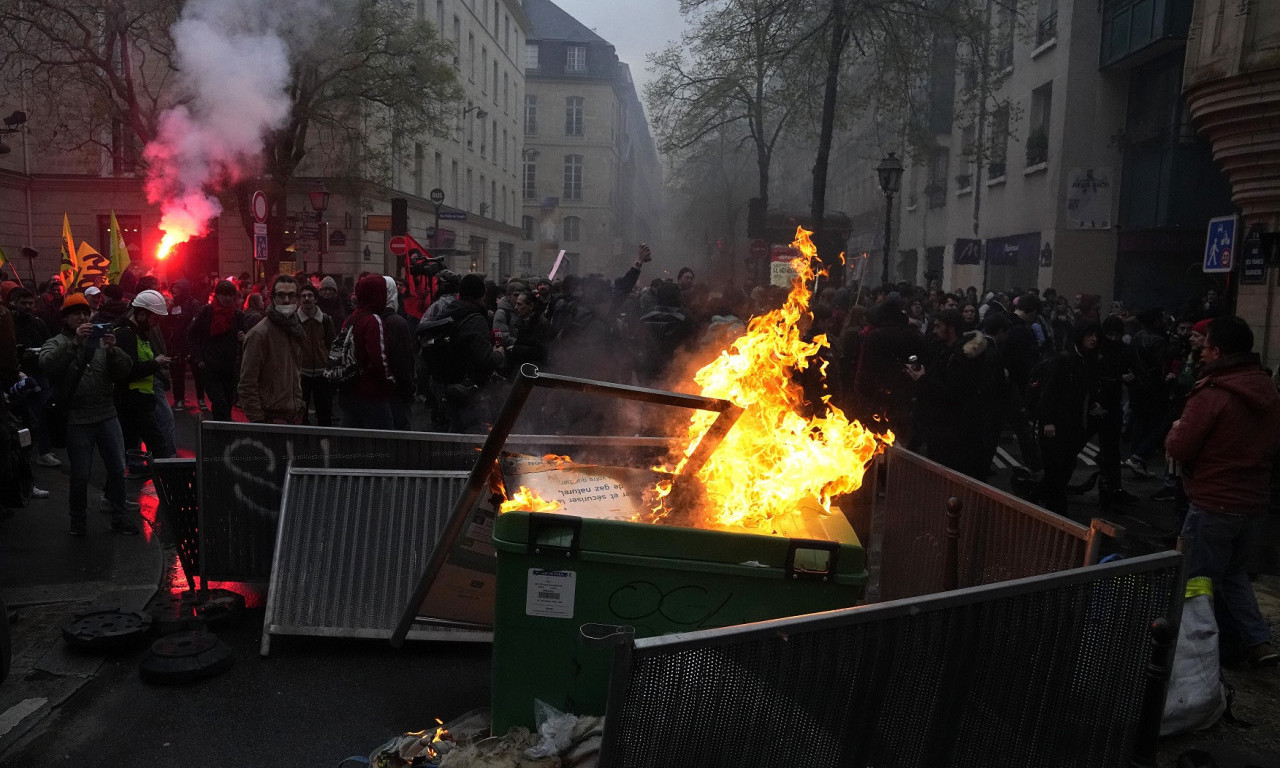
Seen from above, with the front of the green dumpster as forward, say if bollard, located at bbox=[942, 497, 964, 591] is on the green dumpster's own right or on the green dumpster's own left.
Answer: on the green dumpster's own left

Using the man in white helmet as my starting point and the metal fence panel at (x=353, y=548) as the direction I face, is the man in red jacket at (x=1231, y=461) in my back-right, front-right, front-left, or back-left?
front-left

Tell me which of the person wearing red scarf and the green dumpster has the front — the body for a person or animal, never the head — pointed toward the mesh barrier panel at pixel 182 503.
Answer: the person wearing red scarf

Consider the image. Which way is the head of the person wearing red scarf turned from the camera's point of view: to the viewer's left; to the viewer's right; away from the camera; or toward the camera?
toward the camera

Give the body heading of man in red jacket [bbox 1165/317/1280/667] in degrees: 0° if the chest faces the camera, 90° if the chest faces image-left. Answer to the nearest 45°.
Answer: approximately 135°

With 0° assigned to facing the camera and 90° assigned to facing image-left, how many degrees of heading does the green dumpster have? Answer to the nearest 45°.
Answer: approximately 0°

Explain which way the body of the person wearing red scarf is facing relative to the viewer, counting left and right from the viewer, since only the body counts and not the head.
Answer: facing the viewer

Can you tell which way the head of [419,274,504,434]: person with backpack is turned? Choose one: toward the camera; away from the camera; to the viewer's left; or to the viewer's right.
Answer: away from the camera

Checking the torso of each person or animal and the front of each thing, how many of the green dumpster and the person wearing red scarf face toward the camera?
2

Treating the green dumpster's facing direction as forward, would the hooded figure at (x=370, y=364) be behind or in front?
behind

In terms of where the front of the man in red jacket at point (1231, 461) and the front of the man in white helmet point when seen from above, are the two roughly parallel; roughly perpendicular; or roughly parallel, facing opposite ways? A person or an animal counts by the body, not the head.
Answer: roughly perpendicular

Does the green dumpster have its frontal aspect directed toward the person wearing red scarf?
no
